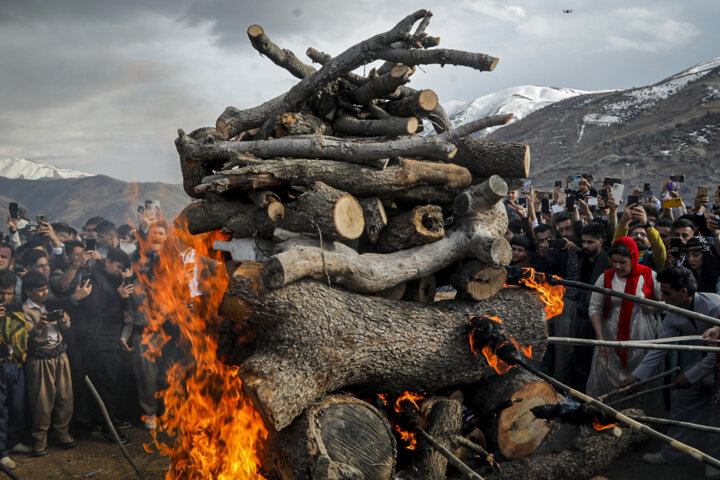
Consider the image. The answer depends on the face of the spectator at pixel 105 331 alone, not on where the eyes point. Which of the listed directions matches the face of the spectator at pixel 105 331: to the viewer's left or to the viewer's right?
to the viewer's right

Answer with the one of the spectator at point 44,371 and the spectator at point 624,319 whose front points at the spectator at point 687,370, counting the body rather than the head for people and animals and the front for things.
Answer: the spectator at point 44,371

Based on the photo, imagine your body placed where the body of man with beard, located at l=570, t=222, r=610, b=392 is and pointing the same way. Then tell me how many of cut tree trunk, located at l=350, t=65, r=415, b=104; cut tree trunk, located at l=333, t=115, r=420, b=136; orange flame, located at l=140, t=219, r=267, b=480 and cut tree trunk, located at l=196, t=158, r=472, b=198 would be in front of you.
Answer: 4

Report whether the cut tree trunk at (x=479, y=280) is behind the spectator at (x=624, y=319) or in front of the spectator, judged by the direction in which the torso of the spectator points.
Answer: in front

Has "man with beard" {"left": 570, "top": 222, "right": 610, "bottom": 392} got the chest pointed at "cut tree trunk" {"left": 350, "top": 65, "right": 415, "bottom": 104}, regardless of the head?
yes

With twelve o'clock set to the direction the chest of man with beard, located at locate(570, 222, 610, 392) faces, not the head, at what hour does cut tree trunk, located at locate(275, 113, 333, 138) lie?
The cut tree trunk is roughly at 12 o'clock from the man with beard.

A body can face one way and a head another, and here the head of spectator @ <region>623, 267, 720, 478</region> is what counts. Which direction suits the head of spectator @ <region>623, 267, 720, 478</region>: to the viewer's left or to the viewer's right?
to the viewer's left

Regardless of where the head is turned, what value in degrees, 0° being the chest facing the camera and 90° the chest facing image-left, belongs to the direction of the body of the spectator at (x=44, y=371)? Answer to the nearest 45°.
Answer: approximately 315°

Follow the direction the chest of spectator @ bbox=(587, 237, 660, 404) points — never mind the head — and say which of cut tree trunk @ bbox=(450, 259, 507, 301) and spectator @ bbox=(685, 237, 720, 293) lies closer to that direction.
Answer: the cut tree trunk

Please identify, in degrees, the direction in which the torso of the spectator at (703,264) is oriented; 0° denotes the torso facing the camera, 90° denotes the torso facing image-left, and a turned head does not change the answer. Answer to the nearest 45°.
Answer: approximately 45°

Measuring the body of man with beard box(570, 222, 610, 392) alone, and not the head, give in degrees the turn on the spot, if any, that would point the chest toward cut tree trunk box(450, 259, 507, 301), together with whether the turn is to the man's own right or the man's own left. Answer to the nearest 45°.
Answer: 0° — they already face it

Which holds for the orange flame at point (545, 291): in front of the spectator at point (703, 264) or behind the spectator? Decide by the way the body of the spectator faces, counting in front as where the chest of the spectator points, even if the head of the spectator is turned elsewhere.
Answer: in front
